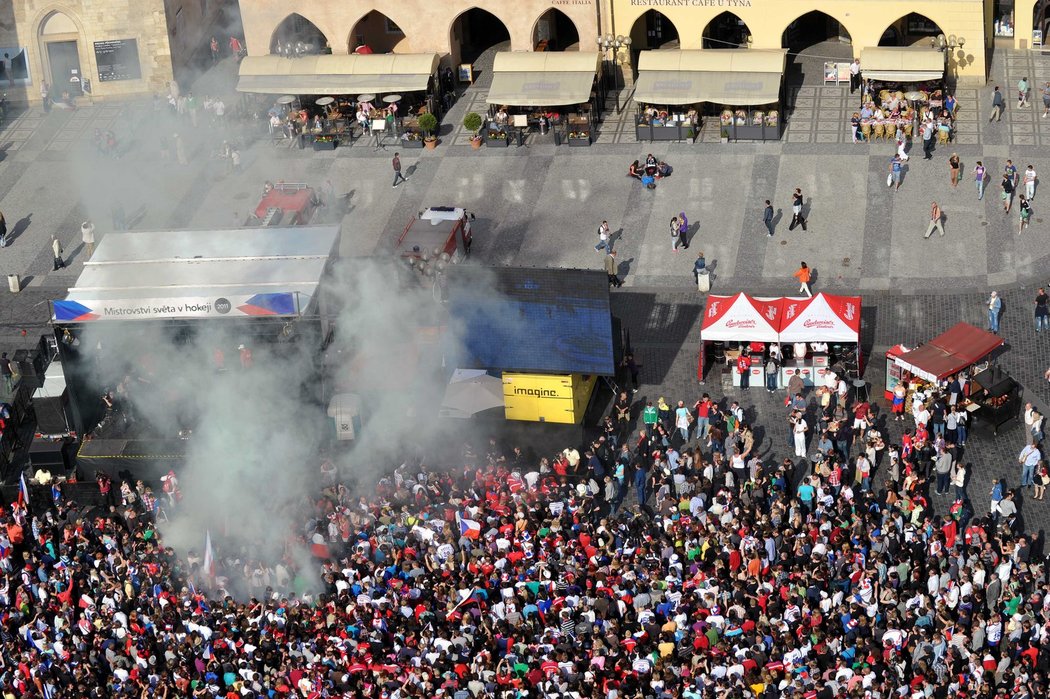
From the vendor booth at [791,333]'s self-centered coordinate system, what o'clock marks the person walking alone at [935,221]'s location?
The person walking alone is roughly at 7 o'clock from the vendor booth.

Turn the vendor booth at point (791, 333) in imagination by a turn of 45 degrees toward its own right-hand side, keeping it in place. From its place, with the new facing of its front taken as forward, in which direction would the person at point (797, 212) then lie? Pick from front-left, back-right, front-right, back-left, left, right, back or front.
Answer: back-right

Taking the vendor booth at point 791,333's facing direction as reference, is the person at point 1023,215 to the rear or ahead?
to the rear

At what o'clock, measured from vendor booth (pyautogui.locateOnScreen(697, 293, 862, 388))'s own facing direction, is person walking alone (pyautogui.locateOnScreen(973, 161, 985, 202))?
The person walking alone is roughly at 7 o'clock from the vendor booth.

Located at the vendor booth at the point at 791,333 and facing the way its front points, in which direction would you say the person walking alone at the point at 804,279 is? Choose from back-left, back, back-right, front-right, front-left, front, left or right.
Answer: back

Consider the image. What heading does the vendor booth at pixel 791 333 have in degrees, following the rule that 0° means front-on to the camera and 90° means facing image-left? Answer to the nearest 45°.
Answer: approximately 0°

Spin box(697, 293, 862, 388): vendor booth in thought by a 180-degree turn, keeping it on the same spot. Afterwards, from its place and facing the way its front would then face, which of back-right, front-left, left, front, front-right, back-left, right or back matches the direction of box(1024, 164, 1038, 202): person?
front-right

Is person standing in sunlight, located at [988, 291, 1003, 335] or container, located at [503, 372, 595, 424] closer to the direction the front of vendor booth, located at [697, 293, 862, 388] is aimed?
the container

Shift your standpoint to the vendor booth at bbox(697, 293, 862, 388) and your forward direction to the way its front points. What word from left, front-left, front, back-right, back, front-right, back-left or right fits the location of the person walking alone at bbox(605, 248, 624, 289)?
back-right

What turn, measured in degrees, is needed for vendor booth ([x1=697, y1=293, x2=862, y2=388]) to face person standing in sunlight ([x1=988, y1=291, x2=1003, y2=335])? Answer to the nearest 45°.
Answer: approximately 135° to its left
